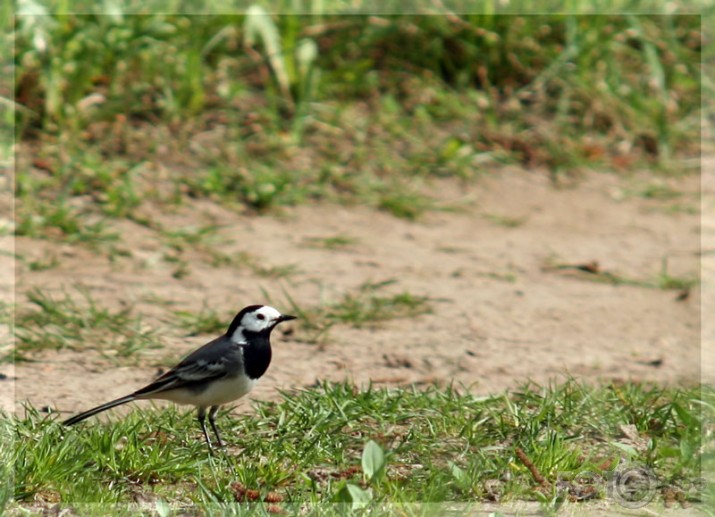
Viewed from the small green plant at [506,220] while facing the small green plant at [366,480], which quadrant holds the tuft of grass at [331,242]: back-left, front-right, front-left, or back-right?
front-right

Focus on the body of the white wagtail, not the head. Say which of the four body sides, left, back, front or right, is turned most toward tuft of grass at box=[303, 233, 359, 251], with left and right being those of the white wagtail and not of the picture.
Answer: left

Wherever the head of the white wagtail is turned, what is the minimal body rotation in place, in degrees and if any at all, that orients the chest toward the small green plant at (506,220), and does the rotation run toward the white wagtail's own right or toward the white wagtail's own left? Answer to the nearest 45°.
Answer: approximately 45° to the white wagtail's own left

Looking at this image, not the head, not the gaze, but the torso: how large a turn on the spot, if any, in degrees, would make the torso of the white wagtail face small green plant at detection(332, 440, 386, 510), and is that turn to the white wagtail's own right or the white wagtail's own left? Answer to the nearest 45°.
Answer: approximately 45° to the white wagtail's own right

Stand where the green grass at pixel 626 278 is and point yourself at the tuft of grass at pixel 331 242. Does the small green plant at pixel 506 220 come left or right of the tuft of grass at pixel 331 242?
right

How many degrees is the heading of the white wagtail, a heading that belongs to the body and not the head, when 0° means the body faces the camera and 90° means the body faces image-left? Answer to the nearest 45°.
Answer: approximately 270°

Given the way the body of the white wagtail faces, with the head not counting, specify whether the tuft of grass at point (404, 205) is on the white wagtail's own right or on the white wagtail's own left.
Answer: on the white wagtail's own left

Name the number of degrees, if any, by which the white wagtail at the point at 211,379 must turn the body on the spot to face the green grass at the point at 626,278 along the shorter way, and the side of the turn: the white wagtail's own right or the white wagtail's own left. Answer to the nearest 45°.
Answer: approximately 45° to the white wagtail's own left

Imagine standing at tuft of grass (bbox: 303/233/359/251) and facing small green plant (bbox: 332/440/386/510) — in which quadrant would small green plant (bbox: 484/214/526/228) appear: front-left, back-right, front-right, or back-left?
back-left

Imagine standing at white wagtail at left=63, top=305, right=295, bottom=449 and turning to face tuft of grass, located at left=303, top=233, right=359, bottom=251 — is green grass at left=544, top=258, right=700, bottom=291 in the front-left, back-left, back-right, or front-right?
front-right

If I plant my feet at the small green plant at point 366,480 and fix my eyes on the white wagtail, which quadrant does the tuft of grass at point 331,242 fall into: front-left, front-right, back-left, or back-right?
front-right
